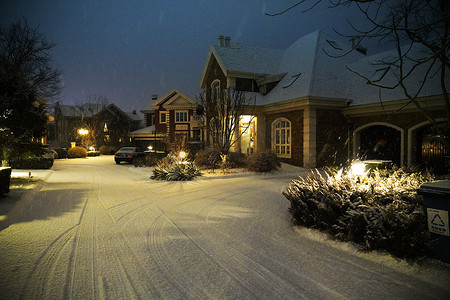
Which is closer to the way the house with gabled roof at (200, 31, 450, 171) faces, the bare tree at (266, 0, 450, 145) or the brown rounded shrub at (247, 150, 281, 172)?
the brown rounded shrub

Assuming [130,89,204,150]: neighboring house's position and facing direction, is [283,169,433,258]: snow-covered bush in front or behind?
in front

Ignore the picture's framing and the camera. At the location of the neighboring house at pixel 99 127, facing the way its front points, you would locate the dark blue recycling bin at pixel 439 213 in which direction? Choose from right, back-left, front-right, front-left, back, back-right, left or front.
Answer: front

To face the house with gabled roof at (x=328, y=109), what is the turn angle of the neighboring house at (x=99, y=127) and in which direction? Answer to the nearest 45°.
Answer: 0° — it already faces it

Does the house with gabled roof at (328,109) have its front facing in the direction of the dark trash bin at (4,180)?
yes

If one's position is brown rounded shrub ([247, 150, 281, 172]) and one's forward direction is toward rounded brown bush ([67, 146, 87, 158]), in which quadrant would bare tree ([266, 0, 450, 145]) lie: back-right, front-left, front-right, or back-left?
back-left

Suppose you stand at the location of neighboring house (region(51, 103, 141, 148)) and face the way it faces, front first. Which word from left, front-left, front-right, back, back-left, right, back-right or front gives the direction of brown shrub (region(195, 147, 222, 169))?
front

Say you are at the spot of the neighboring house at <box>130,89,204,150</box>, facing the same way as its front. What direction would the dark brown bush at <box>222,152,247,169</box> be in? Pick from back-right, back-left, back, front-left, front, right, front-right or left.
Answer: front

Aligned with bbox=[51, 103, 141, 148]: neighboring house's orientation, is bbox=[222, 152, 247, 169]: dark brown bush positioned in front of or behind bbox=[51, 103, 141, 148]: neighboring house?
in front

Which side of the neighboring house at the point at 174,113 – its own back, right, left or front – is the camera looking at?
front

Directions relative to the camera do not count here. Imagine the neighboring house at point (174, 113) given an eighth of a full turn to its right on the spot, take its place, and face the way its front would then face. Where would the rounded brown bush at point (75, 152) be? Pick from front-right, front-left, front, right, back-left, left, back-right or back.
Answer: front-right

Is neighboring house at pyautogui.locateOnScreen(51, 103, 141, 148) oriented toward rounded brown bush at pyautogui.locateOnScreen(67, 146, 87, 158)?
yes

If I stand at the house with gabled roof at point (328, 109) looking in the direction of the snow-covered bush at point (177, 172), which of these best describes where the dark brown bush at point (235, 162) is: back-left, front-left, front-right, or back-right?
front-right

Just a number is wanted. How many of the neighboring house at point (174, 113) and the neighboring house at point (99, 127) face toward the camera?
2

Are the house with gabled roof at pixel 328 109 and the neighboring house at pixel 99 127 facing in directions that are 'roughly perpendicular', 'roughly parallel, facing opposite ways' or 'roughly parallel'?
roughly perpendicular

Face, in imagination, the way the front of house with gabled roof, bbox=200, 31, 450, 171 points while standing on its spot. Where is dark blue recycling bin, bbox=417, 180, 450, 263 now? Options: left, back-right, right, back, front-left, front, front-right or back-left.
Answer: front-left

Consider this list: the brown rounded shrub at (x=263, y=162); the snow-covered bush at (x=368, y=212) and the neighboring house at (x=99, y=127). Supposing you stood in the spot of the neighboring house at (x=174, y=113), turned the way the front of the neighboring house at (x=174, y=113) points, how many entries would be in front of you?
2
